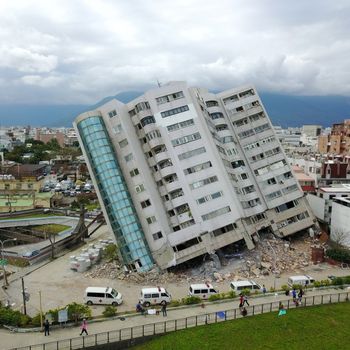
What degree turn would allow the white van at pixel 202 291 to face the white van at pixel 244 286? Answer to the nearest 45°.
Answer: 0° — it already faces it

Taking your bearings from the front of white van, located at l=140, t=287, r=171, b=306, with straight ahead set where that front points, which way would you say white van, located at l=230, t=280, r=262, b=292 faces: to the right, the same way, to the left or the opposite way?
the same way

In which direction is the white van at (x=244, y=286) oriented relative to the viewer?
to the viewer's right

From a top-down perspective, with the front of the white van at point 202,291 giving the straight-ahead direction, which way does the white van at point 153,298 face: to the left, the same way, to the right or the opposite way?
the same way

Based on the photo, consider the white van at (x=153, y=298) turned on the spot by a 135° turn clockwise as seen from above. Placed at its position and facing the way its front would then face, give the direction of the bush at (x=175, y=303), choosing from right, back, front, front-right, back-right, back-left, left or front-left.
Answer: left

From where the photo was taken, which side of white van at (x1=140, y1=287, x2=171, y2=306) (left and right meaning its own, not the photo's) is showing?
right

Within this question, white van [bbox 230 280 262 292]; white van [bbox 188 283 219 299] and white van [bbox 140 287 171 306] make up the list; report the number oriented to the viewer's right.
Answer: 3

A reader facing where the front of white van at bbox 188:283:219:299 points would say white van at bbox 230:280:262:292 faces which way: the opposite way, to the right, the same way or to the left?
the same way
